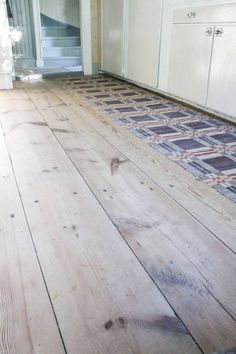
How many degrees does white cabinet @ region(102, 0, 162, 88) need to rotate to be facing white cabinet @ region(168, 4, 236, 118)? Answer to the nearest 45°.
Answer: approximately 90° to its left

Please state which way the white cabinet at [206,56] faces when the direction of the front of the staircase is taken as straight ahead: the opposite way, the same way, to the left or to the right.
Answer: to the right

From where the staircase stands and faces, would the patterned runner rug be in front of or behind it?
in front

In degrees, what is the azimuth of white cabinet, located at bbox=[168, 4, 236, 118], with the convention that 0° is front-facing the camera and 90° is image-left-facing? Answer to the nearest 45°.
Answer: approximately 45°

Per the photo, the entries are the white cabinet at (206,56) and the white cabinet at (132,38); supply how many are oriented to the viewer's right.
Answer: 0

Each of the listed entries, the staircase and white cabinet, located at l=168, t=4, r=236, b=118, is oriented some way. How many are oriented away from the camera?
0

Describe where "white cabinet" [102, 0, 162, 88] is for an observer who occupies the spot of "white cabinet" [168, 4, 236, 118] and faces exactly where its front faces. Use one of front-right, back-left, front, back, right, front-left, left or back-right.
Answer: right

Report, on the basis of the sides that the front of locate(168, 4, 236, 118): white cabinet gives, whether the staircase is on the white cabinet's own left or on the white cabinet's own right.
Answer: on the white cabinet's own right

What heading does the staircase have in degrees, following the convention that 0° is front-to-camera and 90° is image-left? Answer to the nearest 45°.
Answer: approximately 0°

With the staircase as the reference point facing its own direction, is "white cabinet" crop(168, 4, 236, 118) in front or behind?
in front
